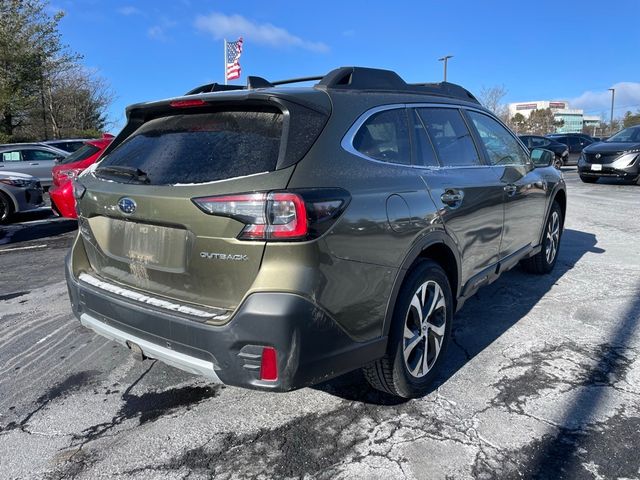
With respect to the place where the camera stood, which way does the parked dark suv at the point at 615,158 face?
facing the viewer and to the left of the viewer

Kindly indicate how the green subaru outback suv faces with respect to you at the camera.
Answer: facing away from the viewer and to the right of the viewer

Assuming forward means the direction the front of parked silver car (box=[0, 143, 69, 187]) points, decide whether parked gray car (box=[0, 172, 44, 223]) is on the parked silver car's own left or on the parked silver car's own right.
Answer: on the parked silver car's own right

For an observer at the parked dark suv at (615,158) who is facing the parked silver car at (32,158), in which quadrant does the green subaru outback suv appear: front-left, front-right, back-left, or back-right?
front-left

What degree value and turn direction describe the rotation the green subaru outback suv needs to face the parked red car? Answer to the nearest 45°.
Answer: approximately 90° to its left

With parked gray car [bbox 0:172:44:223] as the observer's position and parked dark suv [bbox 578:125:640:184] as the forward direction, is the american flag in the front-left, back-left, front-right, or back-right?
front-left

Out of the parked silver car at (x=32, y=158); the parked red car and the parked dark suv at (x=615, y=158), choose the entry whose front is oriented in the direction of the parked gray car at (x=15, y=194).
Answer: the parked dark suv

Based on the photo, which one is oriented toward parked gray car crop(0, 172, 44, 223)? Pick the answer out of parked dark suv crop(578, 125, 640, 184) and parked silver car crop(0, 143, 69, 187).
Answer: the parked dark suv
